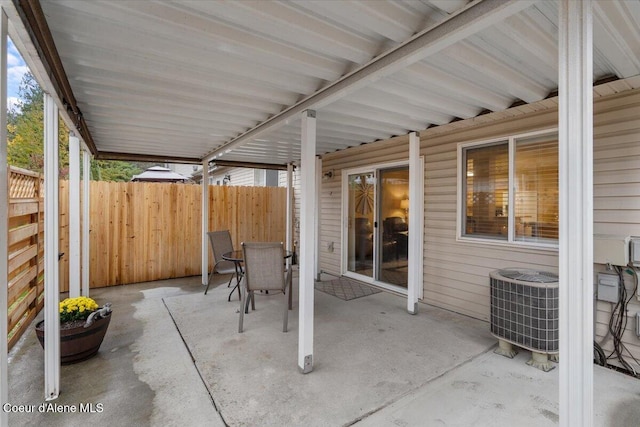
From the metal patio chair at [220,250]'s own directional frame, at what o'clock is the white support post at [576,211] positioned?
The white support post is roughly at 1 o'clock from the metal patio chair.

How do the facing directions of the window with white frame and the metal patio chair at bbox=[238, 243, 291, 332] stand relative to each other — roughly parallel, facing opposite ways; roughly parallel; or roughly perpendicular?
roughly perpendicular

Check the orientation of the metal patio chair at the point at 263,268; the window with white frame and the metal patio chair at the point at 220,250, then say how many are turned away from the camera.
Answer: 1

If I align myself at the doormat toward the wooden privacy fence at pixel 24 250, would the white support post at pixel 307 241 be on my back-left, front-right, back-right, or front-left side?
front-left

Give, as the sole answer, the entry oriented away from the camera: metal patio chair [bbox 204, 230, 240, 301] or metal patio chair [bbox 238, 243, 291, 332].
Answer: metal patio chair [bbox 238, 243, 291, 332]

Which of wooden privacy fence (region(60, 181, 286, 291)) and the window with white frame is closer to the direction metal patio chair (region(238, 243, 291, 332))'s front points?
the wooden privacy fence

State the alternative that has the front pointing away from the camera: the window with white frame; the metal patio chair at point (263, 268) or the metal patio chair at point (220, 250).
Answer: the metal patio chair at point (263, 268)

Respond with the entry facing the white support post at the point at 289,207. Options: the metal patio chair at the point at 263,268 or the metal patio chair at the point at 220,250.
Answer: the metal patio chair at the point at 263,268

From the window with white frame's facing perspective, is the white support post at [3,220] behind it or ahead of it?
ahead

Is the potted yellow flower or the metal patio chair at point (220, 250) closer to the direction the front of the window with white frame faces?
the potted yellow flower

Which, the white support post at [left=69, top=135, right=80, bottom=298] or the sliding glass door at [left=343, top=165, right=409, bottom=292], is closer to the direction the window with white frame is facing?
the white support post

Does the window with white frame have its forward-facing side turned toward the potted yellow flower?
yes

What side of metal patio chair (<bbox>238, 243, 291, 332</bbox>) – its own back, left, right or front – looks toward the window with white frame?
right

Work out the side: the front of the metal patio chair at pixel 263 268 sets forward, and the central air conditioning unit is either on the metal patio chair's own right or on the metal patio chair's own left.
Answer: on the metal patio chair's own right

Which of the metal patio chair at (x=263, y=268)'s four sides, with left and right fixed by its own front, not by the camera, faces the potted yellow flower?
left

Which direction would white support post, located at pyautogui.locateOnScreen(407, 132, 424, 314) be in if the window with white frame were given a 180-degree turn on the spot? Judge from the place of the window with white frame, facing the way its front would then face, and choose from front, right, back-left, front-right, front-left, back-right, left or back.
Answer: back-left

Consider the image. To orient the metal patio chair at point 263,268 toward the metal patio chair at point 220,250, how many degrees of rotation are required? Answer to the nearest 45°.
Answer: approximately 45° to its left

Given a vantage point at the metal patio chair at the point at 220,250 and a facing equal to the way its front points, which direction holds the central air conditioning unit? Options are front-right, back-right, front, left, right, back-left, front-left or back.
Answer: front

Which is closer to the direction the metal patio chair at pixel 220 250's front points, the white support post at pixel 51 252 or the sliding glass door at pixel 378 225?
the sliding glass door

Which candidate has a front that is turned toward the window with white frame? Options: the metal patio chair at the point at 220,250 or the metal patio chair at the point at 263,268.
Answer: the metal patio chair at the point at 220,250

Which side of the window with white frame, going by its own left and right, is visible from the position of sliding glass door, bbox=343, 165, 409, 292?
right

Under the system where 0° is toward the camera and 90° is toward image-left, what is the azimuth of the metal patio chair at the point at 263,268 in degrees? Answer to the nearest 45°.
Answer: approximately 180°
